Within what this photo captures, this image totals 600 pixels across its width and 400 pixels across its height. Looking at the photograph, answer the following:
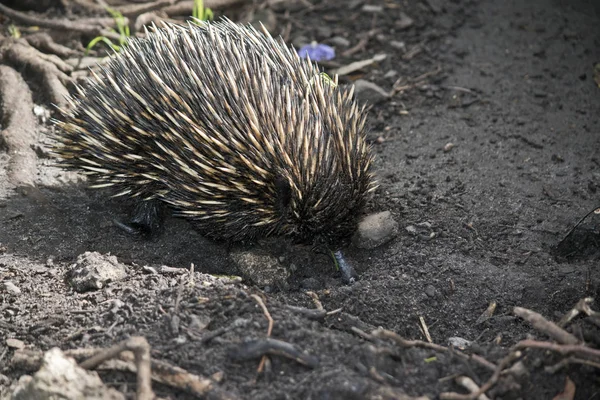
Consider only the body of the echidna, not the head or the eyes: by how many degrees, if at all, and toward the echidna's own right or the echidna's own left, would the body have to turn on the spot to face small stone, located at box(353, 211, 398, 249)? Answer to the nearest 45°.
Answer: approximately 45° to the echidna's own left

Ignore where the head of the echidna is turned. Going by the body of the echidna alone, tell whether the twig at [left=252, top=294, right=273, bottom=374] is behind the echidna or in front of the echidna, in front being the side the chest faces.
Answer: in front

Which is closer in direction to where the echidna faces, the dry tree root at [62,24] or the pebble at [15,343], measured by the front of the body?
the pebble

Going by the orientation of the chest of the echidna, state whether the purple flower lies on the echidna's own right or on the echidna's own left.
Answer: on the echidna's own left

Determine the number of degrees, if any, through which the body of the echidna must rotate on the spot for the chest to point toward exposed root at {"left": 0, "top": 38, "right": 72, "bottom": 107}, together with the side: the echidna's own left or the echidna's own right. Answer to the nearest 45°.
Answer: approximately 180°

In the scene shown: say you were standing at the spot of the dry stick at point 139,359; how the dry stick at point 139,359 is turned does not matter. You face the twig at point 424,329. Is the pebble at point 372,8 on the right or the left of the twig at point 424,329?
left

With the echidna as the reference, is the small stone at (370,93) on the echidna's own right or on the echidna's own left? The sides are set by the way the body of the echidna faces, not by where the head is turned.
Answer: on the echidna's own left

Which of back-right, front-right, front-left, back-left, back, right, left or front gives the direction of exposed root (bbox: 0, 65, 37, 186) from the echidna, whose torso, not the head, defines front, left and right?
back

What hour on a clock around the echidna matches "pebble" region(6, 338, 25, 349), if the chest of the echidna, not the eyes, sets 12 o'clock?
The pebble is roughly at 3 o'clock from the echidna.

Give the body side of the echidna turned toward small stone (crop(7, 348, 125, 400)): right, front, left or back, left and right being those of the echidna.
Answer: right

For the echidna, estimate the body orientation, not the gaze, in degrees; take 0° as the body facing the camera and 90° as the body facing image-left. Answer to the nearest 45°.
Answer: approximately 315°

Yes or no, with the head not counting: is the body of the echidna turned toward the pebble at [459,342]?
yes

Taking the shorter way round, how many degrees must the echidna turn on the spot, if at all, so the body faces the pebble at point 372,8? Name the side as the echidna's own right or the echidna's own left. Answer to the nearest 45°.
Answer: approximately 90° to the echidna's own left
